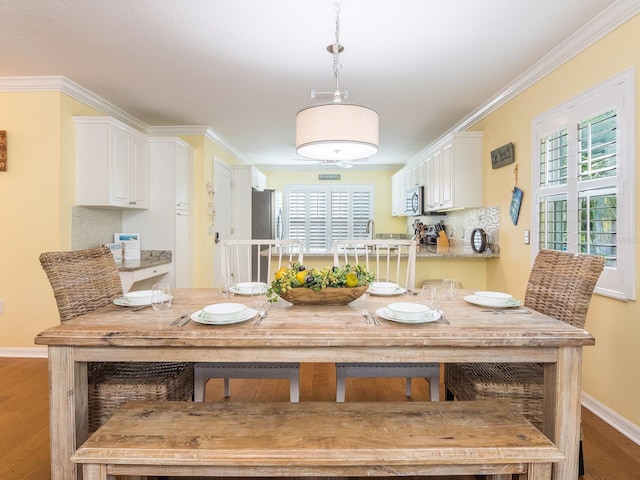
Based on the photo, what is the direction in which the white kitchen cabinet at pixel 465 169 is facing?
to the viewer's left

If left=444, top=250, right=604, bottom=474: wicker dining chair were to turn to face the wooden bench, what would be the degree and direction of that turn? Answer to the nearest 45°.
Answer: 0° — it already faces it

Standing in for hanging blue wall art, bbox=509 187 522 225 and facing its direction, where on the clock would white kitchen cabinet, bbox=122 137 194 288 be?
The white kitchen cabinet is roughly at 1 o'clock from the hanging blue wall art.

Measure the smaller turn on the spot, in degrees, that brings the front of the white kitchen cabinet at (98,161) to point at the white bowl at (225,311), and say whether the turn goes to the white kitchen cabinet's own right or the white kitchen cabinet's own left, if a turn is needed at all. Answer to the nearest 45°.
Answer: approximately 45° to the white kitchen cabinet's own right

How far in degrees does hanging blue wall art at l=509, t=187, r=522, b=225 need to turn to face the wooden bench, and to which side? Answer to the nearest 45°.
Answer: approximately 45° to its left

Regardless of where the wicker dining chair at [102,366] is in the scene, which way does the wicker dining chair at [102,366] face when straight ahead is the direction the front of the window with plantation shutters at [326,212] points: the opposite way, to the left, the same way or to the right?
to the left

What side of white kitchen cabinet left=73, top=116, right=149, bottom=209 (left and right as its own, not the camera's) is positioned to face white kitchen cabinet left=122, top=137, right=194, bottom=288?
left

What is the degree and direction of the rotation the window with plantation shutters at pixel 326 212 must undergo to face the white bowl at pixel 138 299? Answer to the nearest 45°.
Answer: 0° — it already faces it

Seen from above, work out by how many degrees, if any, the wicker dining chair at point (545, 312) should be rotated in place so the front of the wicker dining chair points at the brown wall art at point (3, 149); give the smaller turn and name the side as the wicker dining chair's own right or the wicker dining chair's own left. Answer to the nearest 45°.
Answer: approximately 45° to the wicker dining chair's own right
